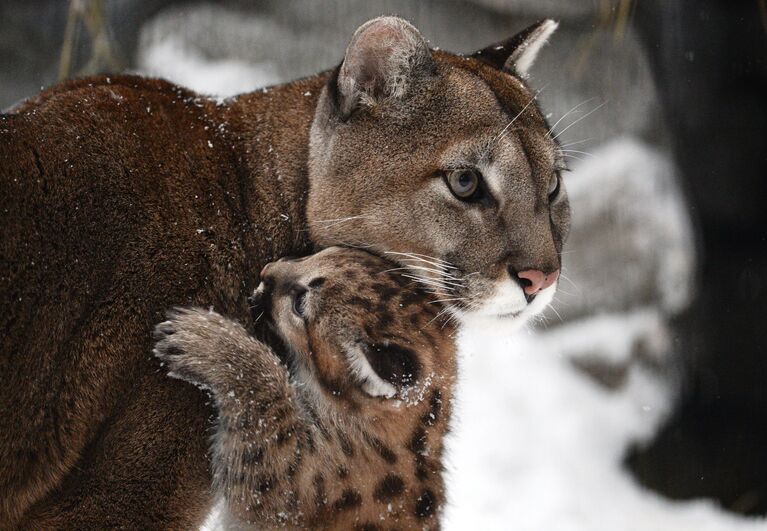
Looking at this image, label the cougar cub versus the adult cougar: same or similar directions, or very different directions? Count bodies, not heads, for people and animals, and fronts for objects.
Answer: very different directions

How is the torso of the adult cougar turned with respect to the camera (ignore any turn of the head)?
to the viewer's right
